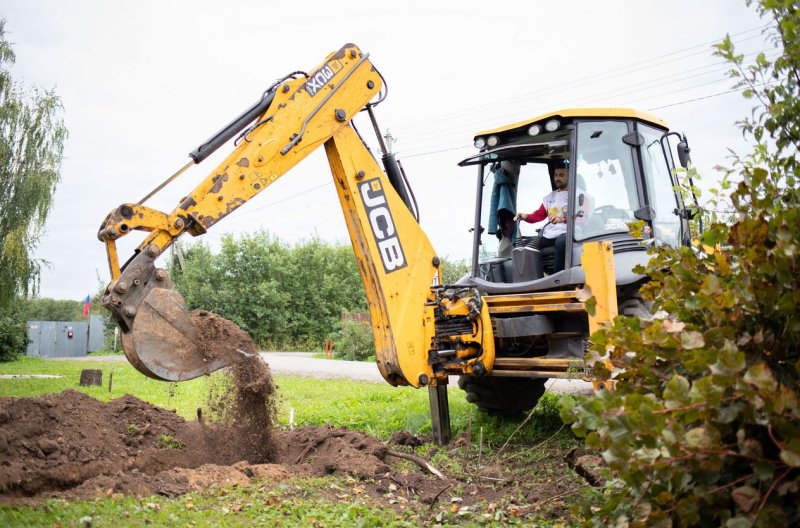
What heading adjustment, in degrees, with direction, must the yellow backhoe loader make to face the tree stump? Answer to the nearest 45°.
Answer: approximately 90° to its left

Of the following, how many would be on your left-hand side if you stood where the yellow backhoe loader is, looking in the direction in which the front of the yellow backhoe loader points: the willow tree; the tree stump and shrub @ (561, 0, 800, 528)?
2

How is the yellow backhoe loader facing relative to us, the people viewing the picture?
facing away from the viewer and to the right of the viewer

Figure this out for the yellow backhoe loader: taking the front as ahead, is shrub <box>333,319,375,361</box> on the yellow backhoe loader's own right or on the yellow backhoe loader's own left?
on the yellow backhoe loader's own left

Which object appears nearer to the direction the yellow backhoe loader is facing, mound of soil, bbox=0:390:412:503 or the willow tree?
the willow tree

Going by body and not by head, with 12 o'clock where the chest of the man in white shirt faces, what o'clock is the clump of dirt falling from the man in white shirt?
The clump of dirt falling is roughly at 1 o'clock from the man in white shirt.

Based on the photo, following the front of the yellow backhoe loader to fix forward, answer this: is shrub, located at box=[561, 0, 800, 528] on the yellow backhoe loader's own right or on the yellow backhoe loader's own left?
on the yellow backhoe loader's own right

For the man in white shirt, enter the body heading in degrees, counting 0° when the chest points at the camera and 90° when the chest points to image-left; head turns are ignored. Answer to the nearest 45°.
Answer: approximately 45°
